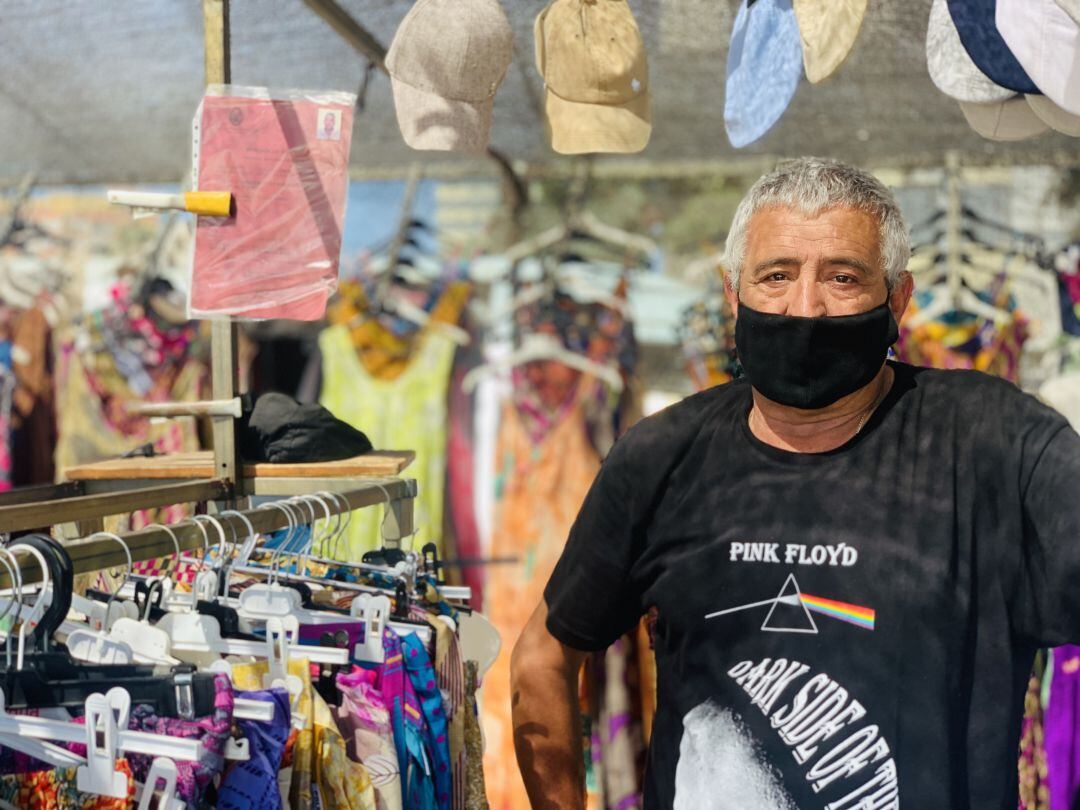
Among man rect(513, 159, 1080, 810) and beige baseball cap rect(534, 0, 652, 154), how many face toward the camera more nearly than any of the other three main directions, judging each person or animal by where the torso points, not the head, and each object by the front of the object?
2

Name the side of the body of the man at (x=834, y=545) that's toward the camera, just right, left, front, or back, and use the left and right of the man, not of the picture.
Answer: front

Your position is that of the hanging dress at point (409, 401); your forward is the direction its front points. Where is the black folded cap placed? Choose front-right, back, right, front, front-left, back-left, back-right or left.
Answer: front

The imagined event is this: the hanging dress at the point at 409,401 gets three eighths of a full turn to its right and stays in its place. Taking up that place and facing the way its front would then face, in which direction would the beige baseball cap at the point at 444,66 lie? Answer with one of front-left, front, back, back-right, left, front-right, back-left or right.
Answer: back-left

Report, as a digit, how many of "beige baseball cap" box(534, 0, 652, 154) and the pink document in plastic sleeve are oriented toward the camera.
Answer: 2

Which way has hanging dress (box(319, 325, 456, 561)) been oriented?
toward the camera

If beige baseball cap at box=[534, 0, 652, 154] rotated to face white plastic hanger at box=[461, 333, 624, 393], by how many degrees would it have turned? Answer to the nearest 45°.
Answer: approximately 180°
